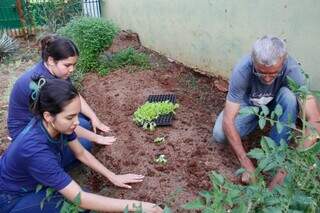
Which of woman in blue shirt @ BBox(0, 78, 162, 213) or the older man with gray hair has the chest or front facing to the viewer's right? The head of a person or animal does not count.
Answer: the woman in blue shirt

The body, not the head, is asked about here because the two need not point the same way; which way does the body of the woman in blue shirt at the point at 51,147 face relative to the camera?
to the viewer's right

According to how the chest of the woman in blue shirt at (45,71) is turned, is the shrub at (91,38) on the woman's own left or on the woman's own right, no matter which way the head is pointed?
on the woman's own left

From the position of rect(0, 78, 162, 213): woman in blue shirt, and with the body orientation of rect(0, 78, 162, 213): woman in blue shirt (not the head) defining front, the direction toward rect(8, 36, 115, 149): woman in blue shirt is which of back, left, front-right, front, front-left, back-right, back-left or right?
left

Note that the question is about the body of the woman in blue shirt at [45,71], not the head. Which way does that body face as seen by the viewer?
to the viewer's right

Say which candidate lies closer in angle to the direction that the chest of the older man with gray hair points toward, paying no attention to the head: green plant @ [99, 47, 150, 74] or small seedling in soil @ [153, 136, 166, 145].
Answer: the small seedling in soil

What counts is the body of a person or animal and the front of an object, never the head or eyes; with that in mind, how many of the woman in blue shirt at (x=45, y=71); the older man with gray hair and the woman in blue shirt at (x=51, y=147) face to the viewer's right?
2

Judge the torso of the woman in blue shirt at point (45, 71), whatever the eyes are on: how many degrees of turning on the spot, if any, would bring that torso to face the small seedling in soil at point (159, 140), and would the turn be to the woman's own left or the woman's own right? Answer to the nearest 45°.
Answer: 0° — they already face it

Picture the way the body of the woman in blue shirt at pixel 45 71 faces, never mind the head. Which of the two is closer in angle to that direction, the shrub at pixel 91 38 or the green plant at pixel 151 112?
the green plant
